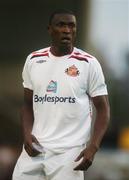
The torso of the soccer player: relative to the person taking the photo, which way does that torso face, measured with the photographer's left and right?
facing the viewer
